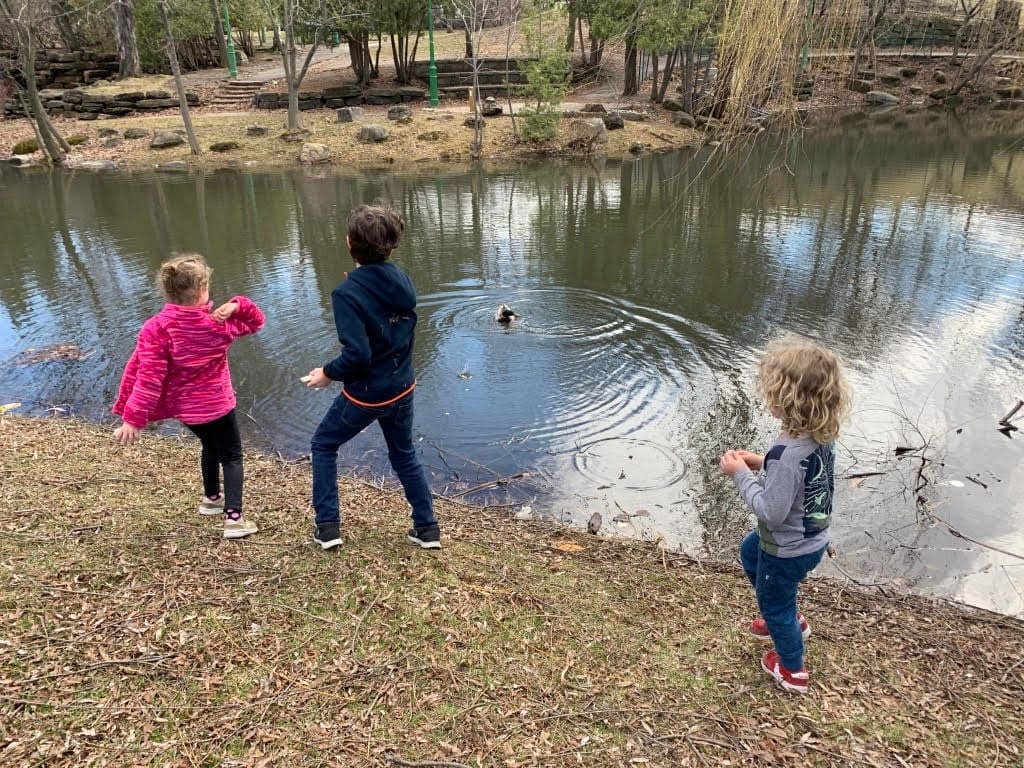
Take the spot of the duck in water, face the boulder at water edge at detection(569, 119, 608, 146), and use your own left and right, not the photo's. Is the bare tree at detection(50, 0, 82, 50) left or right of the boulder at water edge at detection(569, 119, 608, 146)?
left

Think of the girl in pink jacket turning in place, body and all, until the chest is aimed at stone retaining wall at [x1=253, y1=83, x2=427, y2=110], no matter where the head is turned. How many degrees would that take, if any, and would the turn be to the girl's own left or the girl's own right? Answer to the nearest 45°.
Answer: approximately 45° to the girl's own left

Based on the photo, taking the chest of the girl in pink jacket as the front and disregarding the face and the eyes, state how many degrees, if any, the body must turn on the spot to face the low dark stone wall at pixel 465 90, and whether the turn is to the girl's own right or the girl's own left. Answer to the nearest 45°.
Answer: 0° — they already face it

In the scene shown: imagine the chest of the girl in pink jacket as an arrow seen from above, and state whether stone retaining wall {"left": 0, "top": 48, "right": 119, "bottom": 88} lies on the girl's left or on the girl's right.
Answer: on the girl's left

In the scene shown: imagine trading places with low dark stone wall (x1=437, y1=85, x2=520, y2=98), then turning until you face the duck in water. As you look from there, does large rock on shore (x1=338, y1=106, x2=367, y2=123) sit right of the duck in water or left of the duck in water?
right

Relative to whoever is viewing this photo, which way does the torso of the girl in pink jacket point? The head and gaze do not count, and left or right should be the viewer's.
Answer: facing away from the viewer and to the right of the viewer

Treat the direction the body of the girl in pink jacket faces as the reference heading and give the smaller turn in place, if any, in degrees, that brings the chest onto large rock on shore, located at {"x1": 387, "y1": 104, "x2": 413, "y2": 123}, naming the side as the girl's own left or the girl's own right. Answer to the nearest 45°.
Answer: approximately 45° to the girl's own left

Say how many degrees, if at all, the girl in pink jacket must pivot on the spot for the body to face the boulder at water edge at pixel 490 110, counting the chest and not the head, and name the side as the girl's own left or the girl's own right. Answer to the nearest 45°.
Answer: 0° — they already face it

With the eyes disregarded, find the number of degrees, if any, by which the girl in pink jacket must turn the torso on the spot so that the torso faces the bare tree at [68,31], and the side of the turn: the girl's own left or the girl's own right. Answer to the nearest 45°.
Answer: approximately 45° to the girl's own left

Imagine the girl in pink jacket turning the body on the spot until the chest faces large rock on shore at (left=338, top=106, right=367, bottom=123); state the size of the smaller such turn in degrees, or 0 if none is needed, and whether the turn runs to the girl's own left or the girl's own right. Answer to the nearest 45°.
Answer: approximately 45° to the girl's own left

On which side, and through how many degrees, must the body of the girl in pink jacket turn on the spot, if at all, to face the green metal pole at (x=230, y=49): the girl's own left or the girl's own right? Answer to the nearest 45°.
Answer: approximately 45° to the girl's own left

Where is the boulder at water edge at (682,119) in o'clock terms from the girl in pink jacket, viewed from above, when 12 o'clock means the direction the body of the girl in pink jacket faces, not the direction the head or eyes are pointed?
The boulder at water edge is roughly at 12 o'clock from the girl in pink jacket.

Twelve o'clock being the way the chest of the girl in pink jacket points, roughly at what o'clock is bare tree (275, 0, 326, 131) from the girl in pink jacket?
The bare tree is roughly at 11 o'clock from the girl in pink jacket.

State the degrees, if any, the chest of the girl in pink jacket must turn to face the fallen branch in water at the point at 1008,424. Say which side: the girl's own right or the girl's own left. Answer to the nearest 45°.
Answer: approximately 45° to the girl's own right
